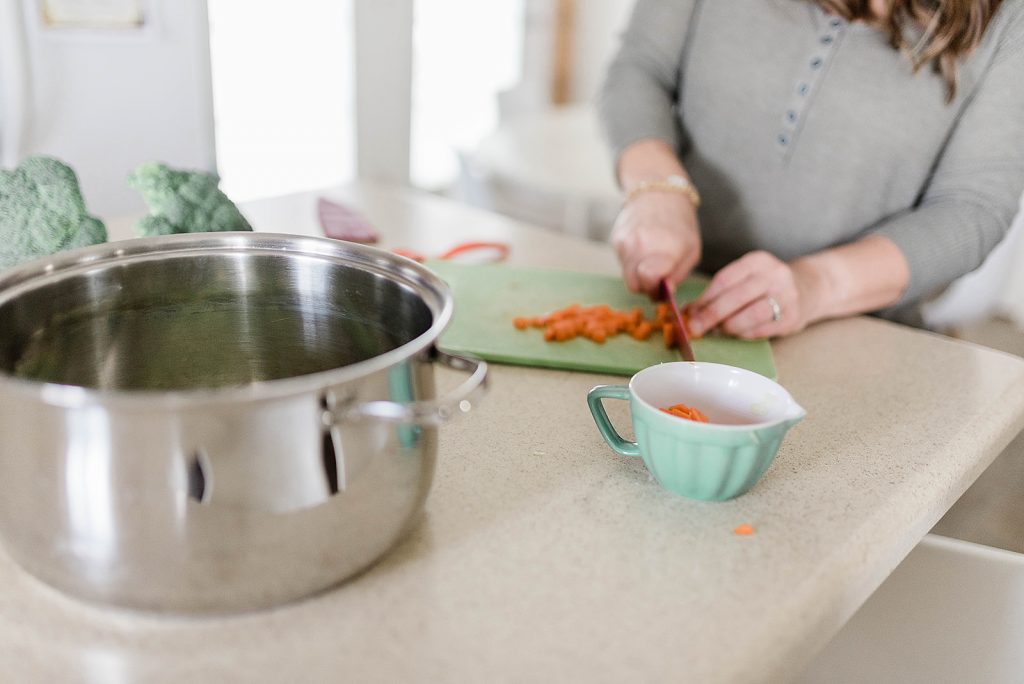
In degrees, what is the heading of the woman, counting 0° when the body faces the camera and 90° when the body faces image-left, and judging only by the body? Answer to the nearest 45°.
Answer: approximately 45°
